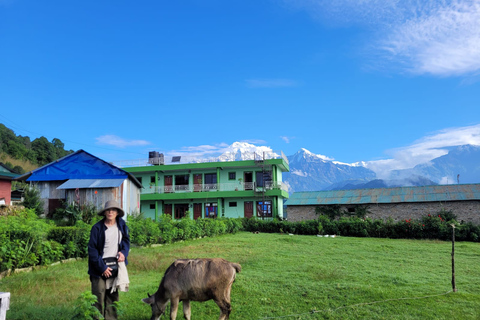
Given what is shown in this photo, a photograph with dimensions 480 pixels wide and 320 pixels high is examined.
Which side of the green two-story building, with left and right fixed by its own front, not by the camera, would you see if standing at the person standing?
front

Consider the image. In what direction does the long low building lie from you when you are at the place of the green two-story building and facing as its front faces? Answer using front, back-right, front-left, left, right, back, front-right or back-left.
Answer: front-left

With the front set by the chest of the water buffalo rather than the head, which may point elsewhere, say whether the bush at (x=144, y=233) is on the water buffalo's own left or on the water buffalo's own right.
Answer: on the water buffalo's own right

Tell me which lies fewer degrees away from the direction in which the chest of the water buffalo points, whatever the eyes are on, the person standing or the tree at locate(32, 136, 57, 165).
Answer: the person standing

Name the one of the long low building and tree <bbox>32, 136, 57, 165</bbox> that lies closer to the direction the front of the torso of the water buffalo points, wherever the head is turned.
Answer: the tree

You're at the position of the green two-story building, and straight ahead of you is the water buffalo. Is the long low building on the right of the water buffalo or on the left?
left

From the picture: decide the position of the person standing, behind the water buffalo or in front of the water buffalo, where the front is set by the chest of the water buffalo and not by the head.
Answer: in front

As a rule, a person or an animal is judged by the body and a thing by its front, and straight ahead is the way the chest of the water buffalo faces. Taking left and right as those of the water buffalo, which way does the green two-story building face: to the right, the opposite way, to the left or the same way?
to the left

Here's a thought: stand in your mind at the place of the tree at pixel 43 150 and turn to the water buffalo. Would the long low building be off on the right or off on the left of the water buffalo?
left

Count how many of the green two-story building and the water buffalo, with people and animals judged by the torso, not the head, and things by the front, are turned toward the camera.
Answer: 1

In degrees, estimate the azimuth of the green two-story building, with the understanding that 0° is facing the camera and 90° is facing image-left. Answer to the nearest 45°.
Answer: approximately 0°

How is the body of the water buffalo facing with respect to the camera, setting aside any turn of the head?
to the viewer's left
